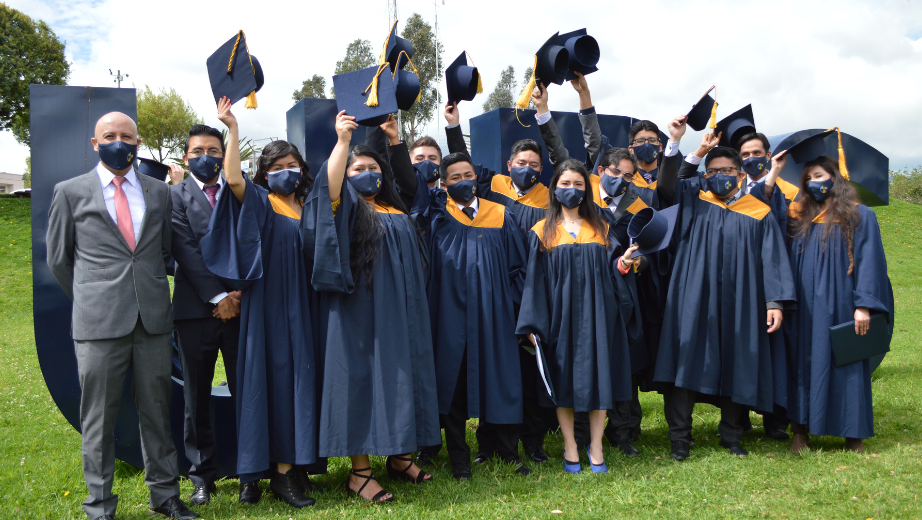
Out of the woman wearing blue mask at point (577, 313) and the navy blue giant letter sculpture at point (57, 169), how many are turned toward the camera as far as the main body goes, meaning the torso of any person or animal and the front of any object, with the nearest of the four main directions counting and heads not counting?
2

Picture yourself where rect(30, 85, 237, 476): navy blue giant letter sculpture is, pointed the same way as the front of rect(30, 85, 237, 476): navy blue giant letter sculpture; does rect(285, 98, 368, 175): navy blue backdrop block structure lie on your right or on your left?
on your left

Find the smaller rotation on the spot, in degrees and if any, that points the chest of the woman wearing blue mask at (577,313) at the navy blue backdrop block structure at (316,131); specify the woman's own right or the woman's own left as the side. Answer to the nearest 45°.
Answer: approximately 90° to the woman's own right

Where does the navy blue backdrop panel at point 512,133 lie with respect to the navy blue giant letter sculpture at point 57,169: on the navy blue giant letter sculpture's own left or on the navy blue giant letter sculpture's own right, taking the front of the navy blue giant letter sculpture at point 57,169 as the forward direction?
on the navy blue giant letter sculpture's own left

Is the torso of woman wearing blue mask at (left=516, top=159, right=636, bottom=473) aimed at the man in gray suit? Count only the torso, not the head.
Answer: no

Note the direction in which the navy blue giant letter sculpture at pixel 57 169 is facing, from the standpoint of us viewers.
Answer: facing the viewer

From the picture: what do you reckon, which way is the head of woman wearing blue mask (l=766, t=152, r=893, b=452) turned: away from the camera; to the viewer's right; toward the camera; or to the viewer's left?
toward the camera

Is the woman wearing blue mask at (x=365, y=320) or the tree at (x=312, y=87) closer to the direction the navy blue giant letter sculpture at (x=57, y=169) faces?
the woman wearing blue mask

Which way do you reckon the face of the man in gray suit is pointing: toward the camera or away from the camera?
toward the camera

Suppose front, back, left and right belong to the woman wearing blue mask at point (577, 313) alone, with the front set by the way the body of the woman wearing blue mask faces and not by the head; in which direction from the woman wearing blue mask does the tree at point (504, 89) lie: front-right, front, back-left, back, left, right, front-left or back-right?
back

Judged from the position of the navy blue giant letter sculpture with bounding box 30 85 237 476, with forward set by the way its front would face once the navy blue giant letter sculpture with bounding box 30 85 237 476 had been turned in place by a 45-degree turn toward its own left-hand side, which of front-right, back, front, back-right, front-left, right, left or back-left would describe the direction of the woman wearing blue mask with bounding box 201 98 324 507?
front

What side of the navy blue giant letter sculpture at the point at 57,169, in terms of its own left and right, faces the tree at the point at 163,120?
back

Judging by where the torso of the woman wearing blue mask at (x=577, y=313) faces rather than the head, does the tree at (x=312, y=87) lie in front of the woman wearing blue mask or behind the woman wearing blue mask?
behind

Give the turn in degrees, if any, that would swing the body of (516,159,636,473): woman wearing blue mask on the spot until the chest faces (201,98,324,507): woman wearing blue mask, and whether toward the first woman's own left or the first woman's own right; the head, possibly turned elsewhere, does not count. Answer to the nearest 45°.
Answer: approximately 45° to the first woman's own right

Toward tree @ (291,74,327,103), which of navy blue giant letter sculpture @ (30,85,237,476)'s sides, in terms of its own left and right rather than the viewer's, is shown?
back

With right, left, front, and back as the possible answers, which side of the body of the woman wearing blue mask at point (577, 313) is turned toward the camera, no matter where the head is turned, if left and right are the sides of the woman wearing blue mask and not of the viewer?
front

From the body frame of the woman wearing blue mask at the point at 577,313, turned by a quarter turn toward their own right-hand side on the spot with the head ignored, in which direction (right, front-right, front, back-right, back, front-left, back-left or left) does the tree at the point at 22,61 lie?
front-right

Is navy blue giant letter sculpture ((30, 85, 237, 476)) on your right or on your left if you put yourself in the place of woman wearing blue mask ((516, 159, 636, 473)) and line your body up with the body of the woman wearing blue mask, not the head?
on your right
